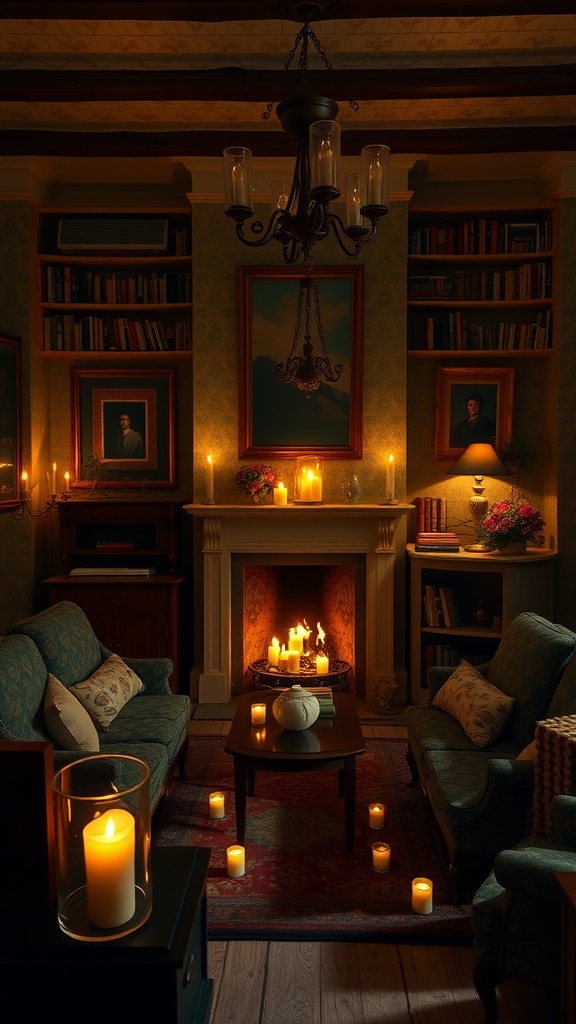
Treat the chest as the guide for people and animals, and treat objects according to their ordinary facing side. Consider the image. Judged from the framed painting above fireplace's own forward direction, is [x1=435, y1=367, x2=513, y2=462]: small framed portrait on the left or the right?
on its left

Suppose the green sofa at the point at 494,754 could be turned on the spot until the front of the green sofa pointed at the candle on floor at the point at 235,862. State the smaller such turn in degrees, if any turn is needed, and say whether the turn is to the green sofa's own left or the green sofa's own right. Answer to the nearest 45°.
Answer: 0° — it already faces it

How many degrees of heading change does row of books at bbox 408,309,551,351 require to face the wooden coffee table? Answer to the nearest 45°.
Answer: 0° — it already faces it

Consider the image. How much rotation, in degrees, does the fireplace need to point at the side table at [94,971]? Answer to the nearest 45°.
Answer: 0° — it already faces it

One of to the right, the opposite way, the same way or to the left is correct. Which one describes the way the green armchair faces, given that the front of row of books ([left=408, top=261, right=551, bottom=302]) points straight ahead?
to the right

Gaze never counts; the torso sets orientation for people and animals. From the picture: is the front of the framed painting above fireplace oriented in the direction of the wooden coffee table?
yes

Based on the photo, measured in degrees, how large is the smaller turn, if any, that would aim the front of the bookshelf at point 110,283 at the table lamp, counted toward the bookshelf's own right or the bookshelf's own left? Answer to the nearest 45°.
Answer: approximately 90° to the bookshelf's own left

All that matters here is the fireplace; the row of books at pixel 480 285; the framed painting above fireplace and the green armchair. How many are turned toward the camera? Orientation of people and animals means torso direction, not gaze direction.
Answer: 3

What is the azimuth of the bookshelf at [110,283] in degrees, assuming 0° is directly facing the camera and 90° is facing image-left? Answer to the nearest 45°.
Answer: approximately 0°
